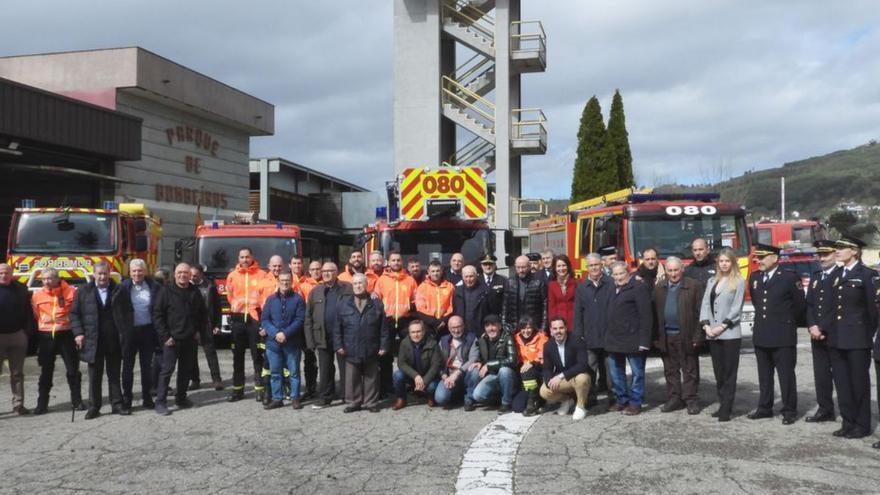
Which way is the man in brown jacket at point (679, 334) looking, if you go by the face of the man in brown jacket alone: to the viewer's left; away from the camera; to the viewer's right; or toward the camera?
toward the camera

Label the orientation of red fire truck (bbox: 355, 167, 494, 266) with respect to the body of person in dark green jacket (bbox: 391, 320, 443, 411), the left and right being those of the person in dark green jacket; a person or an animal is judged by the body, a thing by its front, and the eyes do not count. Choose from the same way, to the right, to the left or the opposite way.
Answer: the same way

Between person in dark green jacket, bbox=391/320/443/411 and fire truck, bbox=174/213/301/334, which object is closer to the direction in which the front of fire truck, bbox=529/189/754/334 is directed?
the person in dark green jacket

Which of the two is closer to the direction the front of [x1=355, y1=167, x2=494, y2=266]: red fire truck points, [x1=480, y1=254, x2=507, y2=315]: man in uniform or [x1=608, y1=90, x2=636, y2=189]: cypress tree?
the man in uniform

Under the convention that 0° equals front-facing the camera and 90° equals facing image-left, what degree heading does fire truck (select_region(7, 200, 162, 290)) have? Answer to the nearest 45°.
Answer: approximately 0°

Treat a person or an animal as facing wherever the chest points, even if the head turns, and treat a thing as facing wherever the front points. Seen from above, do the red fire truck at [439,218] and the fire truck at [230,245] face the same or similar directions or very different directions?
same or similar directions

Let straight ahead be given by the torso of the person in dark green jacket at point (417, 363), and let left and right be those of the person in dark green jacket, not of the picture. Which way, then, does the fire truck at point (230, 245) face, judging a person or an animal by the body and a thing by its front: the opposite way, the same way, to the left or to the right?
the same way

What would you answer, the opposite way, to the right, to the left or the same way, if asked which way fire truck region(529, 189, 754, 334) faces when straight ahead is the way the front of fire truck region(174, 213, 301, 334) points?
the same way

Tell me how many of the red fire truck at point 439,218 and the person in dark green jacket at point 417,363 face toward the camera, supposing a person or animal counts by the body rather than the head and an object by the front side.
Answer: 2

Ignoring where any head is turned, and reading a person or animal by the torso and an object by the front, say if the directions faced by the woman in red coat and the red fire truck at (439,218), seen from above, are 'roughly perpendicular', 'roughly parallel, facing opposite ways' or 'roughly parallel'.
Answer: roughly parallel

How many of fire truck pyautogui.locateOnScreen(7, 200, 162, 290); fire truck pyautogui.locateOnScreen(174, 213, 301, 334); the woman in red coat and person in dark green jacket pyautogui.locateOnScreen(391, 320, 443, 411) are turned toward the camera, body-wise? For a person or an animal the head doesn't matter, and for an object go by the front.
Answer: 4

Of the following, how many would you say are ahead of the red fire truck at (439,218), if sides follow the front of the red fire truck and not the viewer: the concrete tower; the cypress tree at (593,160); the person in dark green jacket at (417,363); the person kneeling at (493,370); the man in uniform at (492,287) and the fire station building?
3

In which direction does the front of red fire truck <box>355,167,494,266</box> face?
toward the camera

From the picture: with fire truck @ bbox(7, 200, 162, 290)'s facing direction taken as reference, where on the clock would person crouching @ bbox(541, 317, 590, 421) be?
The person crouching is roughly at 11 o'clock from the fire truck.

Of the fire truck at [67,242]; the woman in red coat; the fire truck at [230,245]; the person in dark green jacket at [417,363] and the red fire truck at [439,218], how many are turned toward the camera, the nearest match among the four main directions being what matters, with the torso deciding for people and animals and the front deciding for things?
5

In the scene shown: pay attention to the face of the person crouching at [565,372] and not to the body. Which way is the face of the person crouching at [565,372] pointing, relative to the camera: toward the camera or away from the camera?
toward the camera

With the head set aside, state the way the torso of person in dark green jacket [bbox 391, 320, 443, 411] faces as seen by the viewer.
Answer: toward the camera
